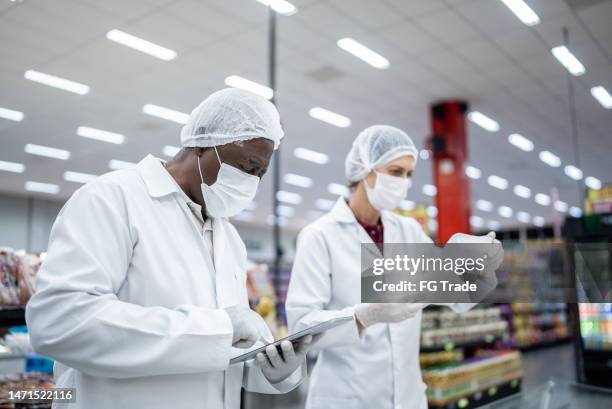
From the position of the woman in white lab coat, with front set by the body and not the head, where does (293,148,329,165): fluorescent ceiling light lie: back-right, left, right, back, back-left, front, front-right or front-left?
back-left

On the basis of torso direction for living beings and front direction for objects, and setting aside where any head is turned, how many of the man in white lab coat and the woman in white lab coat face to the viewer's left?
0

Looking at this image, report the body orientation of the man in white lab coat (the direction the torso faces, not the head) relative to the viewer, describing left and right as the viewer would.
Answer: facing the viewer and to the right of the viewer

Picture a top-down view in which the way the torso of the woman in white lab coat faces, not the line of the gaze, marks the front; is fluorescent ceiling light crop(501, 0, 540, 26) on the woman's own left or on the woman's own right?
on the woman's own left

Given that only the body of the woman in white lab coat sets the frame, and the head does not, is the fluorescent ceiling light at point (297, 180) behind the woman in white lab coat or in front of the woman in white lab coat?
behind

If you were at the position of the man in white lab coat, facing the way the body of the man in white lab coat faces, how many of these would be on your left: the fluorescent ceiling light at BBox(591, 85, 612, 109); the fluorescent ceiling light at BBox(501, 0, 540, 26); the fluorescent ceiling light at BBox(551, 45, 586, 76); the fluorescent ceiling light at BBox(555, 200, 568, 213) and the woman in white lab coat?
5

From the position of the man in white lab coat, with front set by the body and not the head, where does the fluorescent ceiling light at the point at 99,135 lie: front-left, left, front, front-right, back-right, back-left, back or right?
back-left
